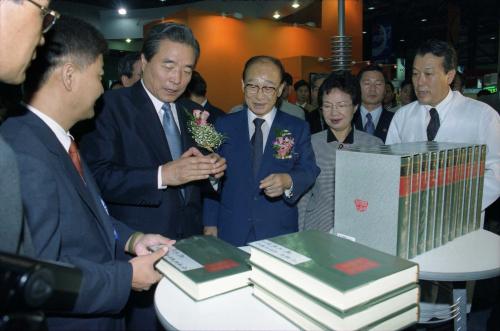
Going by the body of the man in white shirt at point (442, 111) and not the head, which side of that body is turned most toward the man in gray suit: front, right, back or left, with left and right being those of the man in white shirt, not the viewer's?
front

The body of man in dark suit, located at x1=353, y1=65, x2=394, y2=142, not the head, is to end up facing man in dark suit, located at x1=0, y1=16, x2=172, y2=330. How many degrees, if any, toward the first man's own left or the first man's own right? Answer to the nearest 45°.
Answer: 0° — they already face them

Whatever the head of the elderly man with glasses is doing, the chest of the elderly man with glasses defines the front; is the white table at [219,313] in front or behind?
in front

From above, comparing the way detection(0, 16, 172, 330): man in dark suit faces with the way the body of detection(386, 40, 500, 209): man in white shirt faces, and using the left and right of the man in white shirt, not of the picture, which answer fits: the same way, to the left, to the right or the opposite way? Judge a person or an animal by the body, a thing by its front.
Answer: the opposite way

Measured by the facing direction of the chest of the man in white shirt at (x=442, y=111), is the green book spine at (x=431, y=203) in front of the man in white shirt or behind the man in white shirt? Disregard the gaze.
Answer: in front

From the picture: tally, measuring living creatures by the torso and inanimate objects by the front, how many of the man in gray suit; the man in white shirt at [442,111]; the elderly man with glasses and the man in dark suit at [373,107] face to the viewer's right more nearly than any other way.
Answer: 1

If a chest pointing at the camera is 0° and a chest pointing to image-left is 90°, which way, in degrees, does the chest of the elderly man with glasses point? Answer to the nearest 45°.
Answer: approximately 0°

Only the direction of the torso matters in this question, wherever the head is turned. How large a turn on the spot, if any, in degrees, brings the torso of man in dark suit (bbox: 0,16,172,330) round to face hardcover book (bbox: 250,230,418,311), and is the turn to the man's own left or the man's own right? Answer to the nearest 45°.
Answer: approximately 45° to the man's own right

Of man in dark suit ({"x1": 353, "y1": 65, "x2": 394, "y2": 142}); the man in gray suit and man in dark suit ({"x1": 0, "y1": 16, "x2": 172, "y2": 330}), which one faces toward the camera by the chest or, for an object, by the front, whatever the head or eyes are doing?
man in dark suit ({"x1": 353, "y1": 65, "x2": 394, "y2": 142})

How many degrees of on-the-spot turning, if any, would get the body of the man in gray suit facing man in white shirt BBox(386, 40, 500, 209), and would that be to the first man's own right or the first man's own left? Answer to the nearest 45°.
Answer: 0° — they already face them

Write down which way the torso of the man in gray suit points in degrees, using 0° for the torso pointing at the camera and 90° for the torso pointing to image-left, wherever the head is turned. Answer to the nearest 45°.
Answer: approximately 270°

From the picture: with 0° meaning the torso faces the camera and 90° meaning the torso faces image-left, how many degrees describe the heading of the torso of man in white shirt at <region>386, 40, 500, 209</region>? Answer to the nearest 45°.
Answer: approximately 45°

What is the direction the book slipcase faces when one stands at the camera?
facing the viewer and to the right of the viewer

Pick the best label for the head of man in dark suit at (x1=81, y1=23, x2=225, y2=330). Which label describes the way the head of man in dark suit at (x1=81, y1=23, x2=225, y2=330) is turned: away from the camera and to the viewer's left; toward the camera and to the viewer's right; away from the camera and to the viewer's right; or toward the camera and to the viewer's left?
toward the camera and to the viewer's right

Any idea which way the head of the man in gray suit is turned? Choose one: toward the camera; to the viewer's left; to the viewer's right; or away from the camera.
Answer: to the viewer's right

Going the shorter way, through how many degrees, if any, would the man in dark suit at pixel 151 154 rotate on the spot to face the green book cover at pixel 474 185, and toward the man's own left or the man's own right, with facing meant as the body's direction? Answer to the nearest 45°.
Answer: approximately 45° to the man's own left

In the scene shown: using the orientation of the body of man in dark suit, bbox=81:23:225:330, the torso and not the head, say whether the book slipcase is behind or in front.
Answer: in front

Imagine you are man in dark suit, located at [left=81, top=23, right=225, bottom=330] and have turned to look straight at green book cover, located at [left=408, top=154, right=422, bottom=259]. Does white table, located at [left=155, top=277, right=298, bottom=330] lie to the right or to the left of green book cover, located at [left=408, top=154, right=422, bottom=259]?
right
